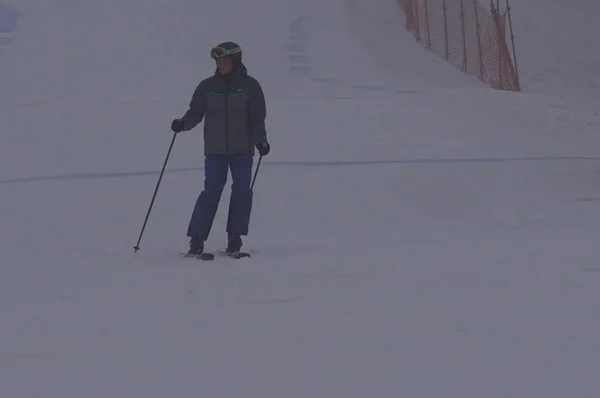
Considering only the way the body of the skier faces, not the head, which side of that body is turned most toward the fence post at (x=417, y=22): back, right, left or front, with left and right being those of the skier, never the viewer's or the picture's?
back

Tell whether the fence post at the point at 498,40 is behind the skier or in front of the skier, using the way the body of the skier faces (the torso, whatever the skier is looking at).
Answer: behind

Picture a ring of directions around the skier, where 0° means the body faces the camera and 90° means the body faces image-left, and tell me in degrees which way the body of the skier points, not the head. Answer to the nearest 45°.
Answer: approximately 0°

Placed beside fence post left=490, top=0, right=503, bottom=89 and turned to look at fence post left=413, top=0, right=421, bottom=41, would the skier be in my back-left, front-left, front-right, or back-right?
back-left

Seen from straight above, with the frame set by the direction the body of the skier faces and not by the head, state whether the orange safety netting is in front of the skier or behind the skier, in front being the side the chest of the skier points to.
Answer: behind
